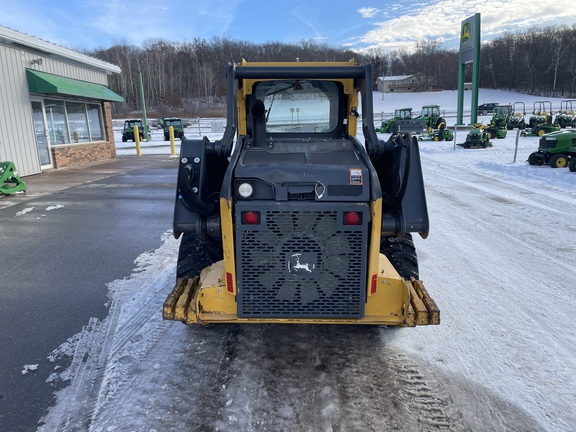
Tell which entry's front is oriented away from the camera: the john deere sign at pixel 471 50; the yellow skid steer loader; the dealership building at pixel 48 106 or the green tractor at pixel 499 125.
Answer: the yellow skid steer loader

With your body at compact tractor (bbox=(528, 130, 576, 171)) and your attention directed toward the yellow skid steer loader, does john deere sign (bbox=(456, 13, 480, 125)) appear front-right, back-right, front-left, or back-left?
back-right

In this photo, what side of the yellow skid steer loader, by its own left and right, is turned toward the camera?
back

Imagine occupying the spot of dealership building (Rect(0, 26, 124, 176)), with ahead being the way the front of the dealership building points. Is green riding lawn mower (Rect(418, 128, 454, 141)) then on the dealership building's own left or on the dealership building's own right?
on the dealership building's own left

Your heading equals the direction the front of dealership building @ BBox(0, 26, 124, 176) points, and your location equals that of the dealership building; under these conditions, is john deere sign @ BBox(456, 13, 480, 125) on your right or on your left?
on your left

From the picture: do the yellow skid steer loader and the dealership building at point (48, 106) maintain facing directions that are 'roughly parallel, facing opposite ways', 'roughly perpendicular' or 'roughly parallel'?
roughly perpendicular

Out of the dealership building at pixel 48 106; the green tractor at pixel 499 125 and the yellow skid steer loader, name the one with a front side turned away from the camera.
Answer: the yellow skid steer loader

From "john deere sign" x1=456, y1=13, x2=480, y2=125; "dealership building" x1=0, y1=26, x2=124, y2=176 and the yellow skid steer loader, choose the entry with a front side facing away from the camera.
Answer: the yellow skid steer loader

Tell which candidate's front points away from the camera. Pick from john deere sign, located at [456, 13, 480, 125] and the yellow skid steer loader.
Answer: the yellow skid steer loader

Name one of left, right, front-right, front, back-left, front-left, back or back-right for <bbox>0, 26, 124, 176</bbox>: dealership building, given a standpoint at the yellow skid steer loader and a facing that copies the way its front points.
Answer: front-left
